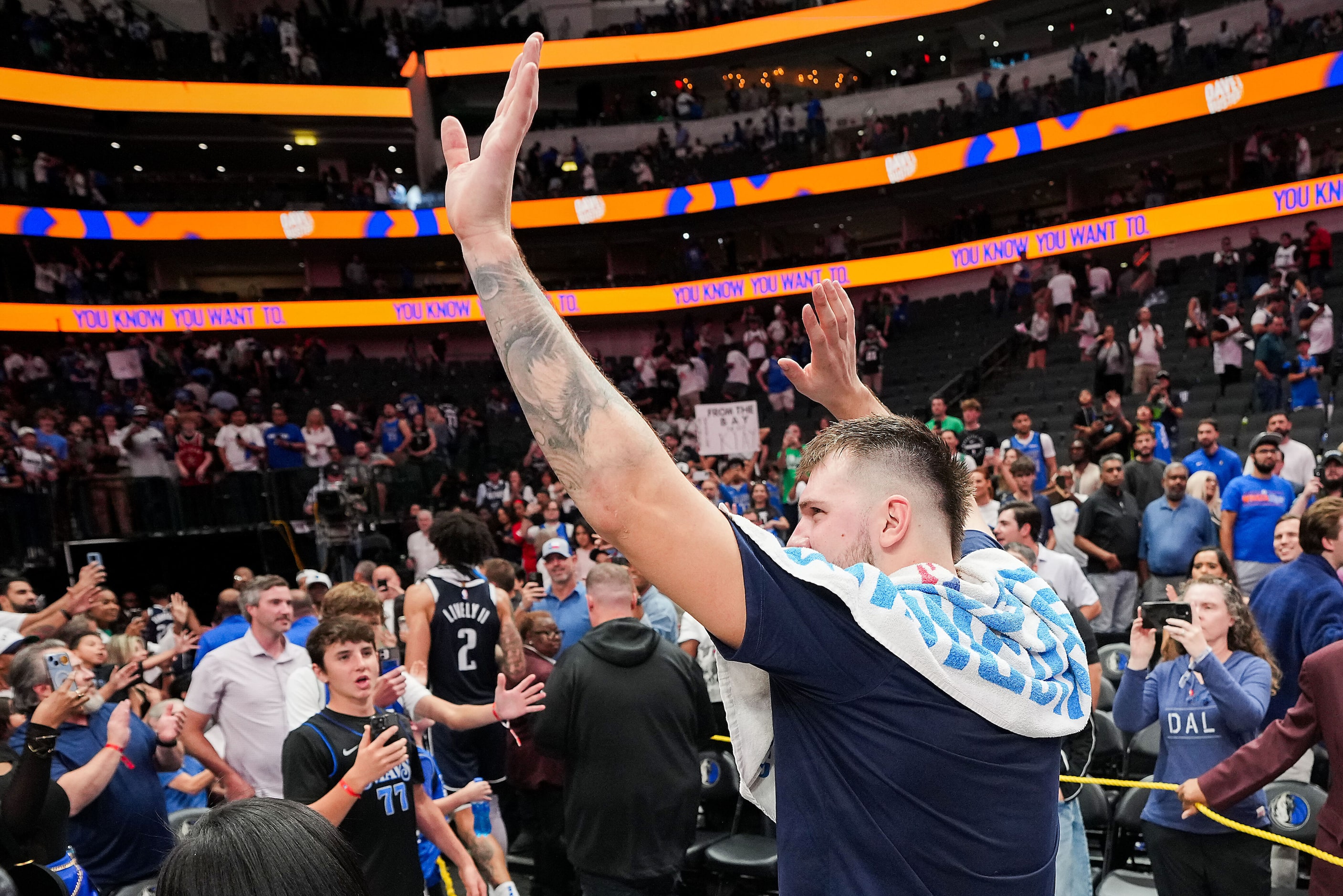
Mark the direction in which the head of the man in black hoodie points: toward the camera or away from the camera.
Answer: away from the camera

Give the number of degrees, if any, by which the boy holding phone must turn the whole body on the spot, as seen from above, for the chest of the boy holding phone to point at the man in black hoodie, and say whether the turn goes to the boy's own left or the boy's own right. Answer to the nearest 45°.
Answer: approximately 90° to the boy's own left

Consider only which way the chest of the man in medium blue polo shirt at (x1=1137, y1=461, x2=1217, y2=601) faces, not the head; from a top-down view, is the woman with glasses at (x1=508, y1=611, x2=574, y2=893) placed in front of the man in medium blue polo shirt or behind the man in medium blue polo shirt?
in front

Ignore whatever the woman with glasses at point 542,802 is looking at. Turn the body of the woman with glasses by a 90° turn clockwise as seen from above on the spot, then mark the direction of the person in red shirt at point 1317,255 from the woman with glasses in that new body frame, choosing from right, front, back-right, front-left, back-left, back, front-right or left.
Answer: back

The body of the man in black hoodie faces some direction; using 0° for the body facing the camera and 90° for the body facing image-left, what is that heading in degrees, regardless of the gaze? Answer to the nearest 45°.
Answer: approximately 180°

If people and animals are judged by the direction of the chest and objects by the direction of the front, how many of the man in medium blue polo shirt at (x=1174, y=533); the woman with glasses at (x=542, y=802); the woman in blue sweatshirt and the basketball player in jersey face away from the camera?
1

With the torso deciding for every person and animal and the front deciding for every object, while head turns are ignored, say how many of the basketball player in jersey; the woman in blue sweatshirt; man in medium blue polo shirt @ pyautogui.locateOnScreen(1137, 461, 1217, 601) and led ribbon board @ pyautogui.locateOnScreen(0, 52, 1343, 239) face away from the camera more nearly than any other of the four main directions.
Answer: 1

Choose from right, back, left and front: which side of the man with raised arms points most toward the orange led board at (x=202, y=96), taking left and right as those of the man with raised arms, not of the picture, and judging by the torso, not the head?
front

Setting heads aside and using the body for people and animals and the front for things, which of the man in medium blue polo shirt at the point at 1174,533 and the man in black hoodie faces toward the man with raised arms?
the man in medium blue polo shirt

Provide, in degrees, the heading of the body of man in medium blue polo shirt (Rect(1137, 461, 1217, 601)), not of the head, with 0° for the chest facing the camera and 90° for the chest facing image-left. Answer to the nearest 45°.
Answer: approximately 0°

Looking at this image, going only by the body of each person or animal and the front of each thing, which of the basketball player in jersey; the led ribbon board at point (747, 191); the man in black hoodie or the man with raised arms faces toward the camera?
the led ribbon board

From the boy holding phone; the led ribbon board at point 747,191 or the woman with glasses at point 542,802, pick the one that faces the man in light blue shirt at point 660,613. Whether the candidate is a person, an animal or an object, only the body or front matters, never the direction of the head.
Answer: the led ribbon board

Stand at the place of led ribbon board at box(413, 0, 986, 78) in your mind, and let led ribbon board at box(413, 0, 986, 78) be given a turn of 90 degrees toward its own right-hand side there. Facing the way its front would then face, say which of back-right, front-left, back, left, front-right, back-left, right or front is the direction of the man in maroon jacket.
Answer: back-left

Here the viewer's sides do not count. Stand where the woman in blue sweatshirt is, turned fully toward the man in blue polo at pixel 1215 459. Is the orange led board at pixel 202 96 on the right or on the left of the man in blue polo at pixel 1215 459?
left

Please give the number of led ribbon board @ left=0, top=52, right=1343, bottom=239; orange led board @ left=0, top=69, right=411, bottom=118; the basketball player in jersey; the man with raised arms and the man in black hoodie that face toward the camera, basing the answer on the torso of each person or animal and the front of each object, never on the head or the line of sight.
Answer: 2

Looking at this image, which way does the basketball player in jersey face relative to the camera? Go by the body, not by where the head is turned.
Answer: away from the camera

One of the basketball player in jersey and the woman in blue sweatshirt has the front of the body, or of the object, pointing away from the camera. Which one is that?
the basketball player in jersey

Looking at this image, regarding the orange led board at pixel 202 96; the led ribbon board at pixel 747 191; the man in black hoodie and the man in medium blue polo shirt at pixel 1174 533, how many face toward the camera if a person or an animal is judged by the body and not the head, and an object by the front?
3

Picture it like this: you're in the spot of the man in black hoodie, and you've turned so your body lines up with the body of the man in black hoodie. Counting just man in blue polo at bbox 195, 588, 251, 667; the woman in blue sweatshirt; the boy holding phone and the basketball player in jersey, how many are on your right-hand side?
1

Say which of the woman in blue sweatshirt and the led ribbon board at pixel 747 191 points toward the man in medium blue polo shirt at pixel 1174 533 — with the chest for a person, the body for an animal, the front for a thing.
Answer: the led ribbon board
